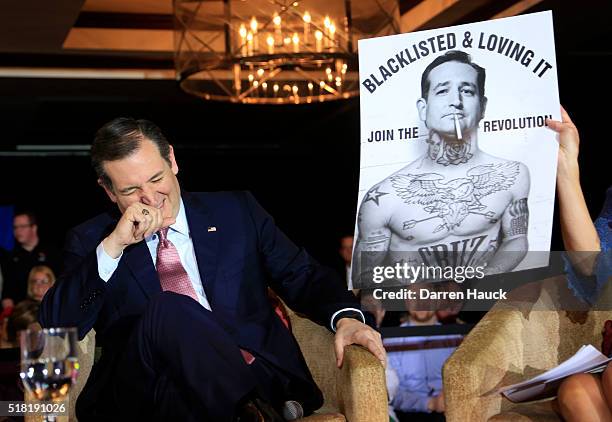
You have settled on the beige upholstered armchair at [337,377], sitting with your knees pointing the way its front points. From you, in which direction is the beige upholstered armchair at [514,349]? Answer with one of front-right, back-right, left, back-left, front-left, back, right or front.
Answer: left

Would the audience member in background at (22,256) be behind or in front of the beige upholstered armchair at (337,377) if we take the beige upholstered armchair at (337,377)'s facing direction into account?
behind

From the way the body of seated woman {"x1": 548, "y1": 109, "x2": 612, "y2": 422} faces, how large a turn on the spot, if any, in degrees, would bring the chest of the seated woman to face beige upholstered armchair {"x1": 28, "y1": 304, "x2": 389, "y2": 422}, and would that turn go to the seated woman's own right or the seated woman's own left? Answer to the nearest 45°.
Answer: approximately 45° to the seated woman's own right

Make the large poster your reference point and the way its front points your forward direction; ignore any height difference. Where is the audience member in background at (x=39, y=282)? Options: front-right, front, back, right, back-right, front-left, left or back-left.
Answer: back-right

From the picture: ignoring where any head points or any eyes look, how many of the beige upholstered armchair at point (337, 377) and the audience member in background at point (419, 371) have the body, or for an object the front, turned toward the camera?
2

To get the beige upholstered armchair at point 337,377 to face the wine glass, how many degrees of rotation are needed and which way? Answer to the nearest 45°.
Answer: approximately 45° to its right

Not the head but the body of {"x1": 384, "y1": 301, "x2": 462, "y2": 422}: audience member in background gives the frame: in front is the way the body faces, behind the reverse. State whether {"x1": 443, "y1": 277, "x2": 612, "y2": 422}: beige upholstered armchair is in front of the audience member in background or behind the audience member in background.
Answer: in front

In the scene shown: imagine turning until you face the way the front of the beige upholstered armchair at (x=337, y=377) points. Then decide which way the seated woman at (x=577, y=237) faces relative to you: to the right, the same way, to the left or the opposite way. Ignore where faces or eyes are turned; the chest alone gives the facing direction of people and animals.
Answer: to the right

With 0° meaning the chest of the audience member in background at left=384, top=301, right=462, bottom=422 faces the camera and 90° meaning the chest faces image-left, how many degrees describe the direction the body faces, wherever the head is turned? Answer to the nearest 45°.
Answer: approximately 0°

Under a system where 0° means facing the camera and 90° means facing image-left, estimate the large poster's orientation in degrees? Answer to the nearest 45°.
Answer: approximately 0°

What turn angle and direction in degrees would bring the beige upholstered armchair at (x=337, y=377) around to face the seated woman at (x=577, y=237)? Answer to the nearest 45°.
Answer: approximately 90° to its left

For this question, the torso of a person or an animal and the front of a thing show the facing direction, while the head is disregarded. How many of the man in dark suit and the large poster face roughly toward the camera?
2
